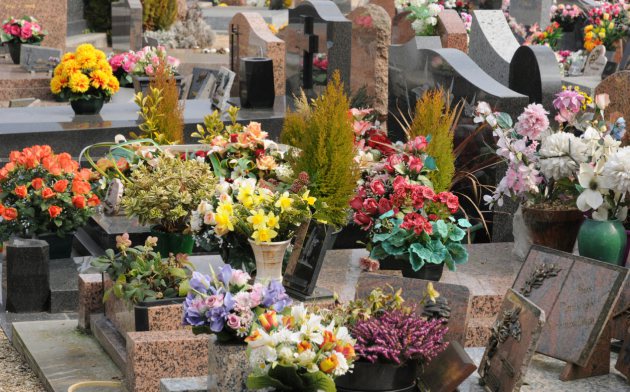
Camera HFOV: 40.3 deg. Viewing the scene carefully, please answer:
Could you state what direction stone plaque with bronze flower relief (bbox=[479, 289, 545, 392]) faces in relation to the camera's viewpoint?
facing the viewer and to the left of the viewer

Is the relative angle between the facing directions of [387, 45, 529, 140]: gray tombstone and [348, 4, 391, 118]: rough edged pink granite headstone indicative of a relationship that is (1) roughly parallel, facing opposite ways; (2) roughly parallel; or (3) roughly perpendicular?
roughly parallel

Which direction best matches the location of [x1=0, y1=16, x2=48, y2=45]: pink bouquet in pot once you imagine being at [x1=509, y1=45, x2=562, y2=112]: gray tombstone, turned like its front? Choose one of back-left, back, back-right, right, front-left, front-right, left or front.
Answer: right

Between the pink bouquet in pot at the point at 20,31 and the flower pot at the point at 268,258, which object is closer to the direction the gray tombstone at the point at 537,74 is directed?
the flower pot

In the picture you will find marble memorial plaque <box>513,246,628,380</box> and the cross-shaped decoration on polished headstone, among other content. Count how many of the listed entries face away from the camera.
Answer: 0

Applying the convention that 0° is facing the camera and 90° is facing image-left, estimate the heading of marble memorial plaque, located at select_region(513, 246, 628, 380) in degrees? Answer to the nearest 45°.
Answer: approximately 45°

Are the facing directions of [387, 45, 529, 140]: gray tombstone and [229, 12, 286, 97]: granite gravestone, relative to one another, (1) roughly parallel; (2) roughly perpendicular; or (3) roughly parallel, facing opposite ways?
roughly parallel

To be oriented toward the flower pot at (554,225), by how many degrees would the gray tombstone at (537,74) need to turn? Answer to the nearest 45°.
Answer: approximately 45° to its left

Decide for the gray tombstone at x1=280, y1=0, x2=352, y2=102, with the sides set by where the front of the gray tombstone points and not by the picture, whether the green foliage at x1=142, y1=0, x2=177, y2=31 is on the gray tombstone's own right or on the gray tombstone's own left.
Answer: on the gray tombstone's own right

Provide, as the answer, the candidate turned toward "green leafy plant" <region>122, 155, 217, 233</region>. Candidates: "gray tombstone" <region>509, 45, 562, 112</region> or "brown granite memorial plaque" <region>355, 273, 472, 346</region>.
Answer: the gray tombstone

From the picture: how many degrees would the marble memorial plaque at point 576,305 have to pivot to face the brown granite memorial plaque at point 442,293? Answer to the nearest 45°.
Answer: approximately 45° to its right

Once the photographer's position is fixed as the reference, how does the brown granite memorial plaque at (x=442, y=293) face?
facing the viewer

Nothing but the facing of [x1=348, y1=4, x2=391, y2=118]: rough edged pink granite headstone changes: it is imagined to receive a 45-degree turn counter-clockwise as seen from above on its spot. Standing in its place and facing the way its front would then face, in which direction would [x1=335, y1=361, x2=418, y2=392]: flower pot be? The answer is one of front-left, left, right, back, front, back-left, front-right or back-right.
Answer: front

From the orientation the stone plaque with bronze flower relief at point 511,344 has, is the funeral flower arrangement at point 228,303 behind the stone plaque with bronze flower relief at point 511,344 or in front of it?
in front

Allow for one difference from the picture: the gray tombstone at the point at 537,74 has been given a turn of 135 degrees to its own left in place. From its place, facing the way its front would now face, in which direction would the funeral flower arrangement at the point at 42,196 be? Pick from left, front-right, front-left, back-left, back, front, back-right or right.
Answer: back-right
